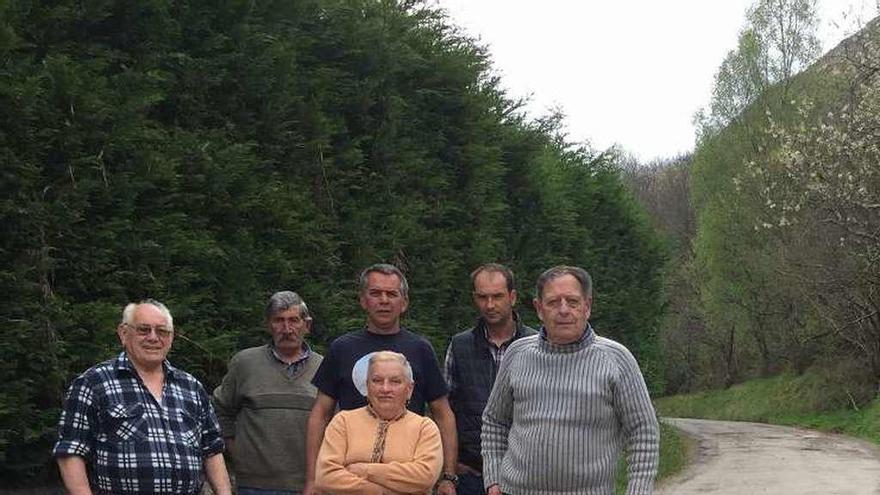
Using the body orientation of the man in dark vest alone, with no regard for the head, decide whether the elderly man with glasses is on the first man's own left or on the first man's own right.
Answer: on the first man's own right

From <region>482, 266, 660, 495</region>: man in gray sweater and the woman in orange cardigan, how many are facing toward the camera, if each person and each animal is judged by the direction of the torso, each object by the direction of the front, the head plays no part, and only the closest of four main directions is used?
2

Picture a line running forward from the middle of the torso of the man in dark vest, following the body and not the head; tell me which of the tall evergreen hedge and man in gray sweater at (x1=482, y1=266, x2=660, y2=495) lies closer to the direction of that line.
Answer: the man in gray sweater

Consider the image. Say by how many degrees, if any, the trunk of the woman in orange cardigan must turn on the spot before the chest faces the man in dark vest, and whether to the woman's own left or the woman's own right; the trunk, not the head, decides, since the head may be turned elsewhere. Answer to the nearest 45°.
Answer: approximately 135° to the woman's own left

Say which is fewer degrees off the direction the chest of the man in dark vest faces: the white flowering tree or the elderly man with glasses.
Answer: the elderly man with glasses

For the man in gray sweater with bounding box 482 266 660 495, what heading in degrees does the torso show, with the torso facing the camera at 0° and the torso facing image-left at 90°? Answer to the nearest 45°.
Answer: approximately 0°

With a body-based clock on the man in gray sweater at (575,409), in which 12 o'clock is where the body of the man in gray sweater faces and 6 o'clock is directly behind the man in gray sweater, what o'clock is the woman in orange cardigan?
The woman in orange cardigan is roughly at 3 o'clock from the man in gray sweater.

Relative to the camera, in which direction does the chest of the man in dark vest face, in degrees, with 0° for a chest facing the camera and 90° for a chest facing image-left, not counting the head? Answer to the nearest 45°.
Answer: approximately 0°

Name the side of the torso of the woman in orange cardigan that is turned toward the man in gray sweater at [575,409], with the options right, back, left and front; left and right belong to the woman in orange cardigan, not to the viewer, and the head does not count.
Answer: left
